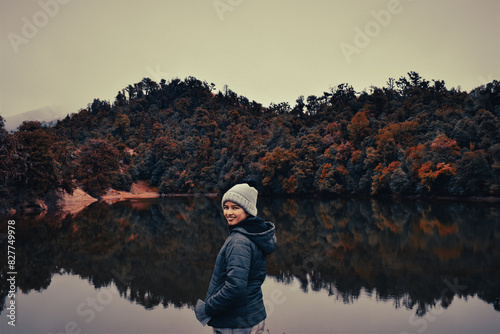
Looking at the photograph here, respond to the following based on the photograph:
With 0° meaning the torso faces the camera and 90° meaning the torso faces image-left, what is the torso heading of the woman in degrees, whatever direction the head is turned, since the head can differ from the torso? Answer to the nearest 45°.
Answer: approximately 90°
